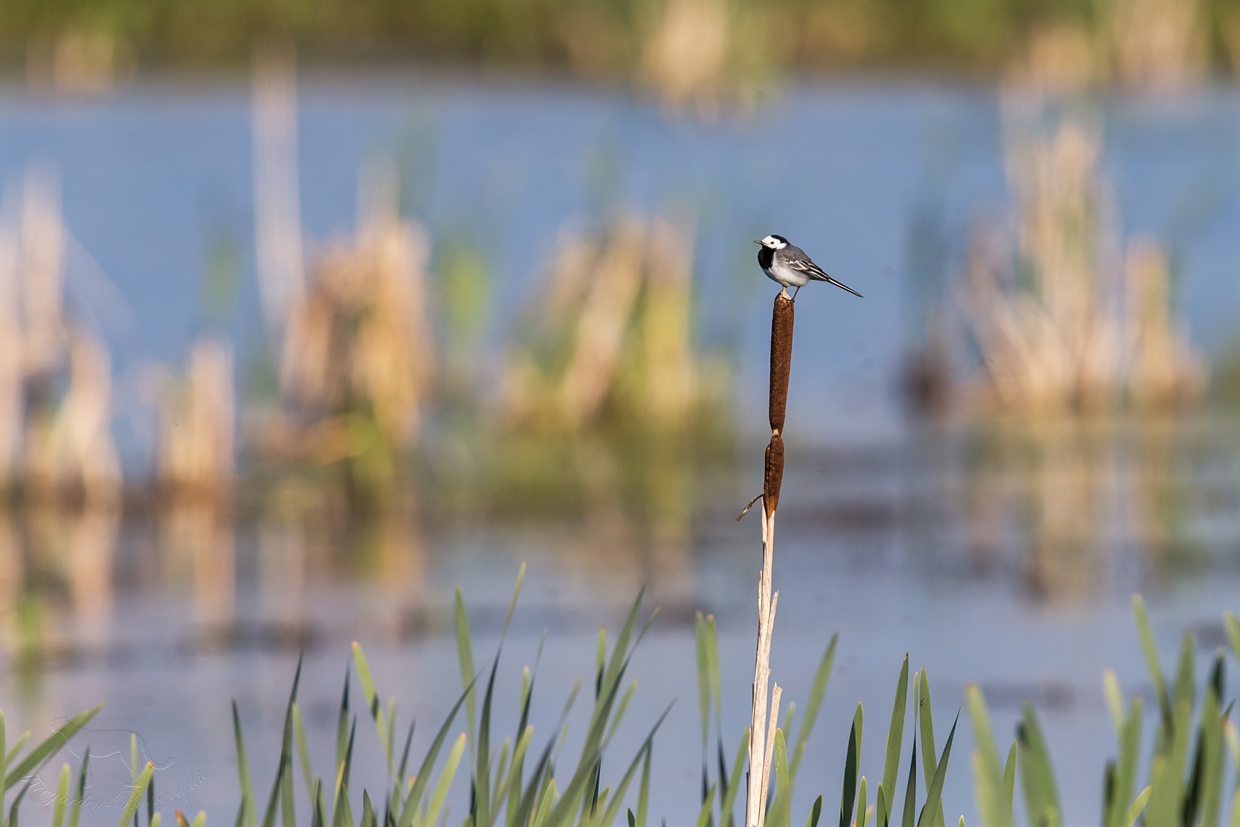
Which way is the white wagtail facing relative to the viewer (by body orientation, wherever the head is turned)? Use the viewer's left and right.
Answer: facing to the left of the viewer
